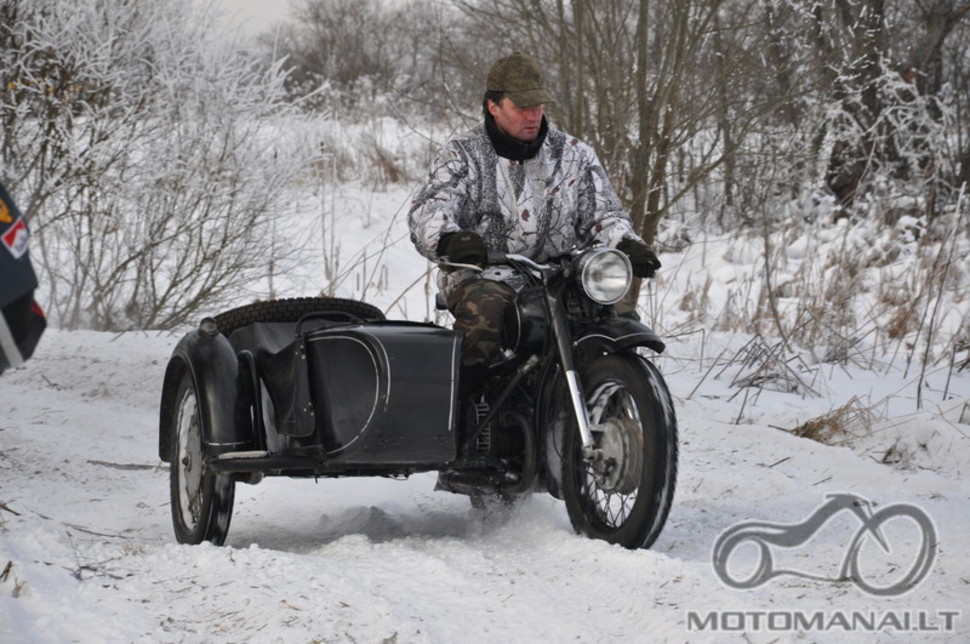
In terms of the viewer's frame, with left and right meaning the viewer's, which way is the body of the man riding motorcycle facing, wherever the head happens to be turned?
facing the viewer and to the right of the viewer

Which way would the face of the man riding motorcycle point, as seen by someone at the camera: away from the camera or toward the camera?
toward the camera

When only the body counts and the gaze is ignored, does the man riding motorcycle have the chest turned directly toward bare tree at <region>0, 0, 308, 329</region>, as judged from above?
no

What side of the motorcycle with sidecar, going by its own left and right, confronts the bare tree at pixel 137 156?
back
